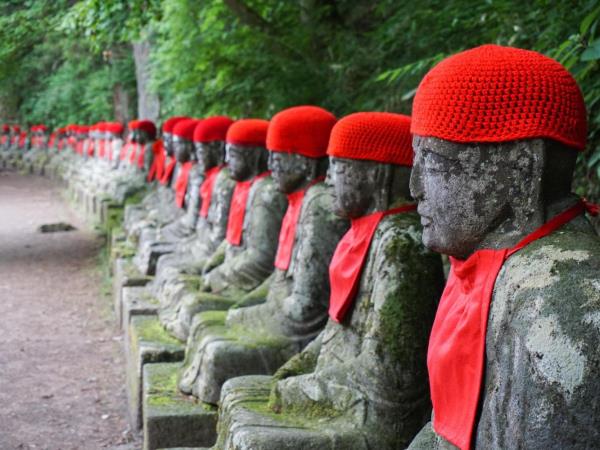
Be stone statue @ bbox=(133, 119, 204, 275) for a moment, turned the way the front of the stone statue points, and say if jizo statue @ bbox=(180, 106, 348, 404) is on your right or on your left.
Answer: on your left

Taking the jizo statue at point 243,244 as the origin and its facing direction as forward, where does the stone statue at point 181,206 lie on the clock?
The stone statue is roughly at 4 o'clock from the jizo statue.

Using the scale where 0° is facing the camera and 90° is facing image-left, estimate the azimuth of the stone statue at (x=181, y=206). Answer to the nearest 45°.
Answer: approximately 90°

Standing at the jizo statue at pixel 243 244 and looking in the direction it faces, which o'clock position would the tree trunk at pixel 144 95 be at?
The tree trunk is roughly at 4 o'clock from the jizo statue.

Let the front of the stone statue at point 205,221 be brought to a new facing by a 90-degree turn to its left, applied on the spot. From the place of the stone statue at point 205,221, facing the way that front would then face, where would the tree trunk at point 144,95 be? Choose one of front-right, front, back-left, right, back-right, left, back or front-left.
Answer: back

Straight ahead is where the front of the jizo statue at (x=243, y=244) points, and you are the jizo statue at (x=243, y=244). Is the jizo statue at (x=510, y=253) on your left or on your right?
on your left

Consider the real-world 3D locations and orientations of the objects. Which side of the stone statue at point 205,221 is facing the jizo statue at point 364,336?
left

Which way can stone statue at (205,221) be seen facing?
to the viewer's left

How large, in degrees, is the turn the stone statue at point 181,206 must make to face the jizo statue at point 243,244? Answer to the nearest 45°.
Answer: approximately 90° to its left

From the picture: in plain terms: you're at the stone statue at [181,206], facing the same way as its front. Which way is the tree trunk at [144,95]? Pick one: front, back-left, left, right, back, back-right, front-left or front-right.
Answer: right

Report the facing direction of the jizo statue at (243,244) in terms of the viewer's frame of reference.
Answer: facing the viewer and to the left of the viewer
